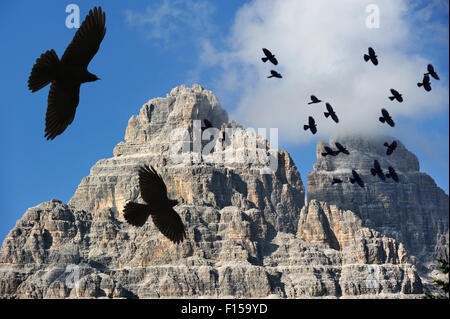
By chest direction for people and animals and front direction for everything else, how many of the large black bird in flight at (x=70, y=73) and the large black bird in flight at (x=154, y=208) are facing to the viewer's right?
2

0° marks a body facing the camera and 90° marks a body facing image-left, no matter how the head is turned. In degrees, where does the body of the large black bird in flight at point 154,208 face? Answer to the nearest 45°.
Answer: approximately 270°

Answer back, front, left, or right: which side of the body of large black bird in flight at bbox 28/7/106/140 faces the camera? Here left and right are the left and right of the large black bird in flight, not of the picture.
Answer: right

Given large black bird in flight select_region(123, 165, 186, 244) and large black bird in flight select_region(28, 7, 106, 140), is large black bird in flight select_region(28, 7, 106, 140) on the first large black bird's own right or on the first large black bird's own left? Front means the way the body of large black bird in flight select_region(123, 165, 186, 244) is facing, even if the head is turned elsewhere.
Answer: on the first large black bird's own right

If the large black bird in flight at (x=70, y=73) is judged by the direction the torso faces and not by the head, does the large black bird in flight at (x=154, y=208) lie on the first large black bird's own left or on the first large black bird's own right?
on the first large black bird's own left
